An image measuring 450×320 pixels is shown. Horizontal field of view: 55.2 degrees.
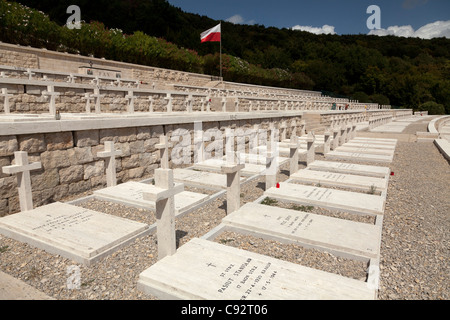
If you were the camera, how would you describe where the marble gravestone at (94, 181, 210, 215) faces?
facing the viewer and to the right of the viewer

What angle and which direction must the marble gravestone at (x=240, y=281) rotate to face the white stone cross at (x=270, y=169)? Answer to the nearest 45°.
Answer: approximately 135° to its left

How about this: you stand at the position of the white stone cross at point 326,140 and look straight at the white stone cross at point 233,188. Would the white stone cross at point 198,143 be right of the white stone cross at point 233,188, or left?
right

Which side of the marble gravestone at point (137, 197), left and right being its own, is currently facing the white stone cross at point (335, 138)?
left

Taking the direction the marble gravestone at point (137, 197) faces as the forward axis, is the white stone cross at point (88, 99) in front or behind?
behind

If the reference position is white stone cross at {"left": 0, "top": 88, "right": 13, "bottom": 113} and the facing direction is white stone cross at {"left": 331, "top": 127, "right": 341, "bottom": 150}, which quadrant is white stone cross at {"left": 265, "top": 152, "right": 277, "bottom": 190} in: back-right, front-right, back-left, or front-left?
front-right

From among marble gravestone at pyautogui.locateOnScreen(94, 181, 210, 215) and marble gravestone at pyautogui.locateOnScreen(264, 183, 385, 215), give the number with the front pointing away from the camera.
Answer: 0

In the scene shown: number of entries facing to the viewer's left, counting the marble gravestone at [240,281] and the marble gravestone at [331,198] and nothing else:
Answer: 0

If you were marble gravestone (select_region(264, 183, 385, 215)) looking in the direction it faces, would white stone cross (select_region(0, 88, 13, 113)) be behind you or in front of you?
behind

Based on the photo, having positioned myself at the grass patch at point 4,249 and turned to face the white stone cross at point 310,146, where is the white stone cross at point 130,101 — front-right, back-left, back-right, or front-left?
front-left
